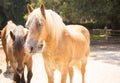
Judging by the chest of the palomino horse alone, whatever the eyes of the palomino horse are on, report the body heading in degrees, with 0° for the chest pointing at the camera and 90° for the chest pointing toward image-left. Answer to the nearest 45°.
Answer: approximately 45°
